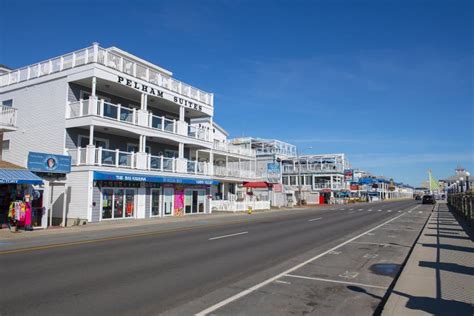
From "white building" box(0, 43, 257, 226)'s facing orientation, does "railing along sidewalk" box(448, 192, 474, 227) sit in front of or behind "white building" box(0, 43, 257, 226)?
in front

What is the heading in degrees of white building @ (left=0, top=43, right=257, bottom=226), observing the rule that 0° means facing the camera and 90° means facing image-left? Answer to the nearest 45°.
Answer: approximately 315°
